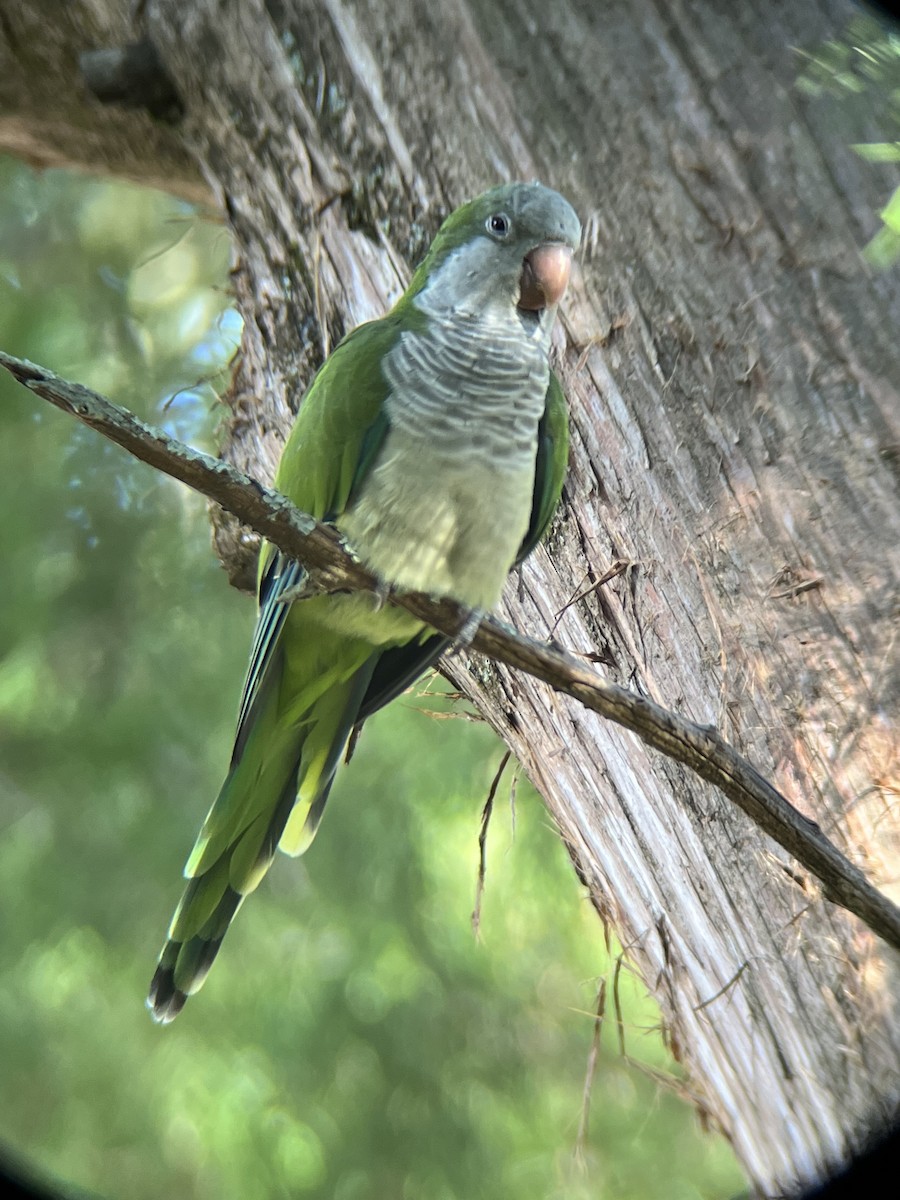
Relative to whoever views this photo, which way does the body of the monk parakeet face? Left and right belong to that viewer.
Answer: facing the viewer and to the right of the viewer
